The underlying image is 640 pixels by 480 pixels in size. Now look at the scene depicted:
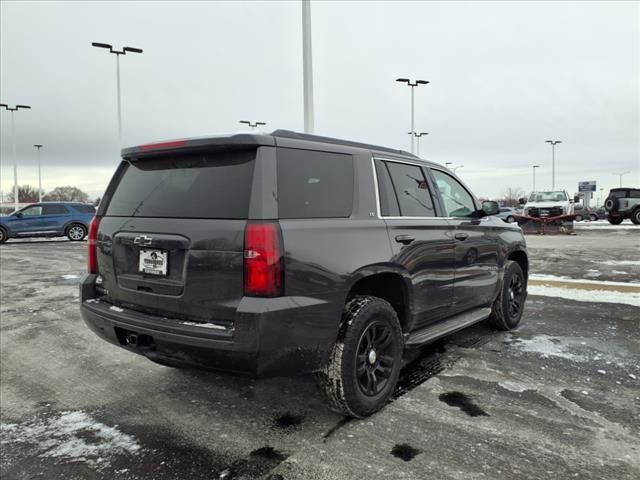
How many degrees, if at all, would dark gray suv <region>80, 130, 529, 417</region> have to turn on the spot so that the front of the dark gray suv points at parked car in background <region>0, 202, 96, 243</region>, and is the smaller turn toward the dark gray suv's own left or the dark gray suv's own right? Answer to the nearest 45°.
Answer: approximately 90° to the dark gray suv's own left

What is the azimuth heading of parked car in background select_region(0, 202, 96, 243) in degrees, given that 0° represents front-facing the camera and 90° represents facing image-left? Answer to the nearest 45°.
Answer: approximately 90°

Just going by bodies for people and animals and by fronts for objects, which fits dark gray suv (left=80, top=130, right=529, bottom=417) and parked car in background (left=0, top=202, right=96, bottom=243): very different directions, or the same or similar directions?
very different directions

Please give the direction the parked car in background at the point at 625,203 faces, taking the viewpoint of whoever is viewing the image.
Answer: facing away from the viewer and to the right of the viewer

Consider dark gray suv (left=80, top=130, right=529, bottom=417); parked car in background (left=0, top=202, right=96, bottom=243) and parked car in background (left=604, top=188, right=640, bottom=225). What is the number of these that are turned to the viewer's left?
1

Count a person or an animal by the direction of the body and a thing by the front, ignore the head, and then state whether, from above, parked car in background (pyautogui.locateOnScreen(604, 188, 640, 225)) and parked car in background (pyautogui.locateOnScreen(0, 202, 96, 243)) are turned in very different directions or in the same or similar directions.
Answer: very different directions

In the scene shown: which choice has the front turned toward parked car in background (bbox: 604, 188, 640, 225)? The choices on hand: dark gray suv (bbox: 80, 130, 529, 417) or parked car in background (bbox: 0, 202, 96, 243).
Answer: the dark gray suv

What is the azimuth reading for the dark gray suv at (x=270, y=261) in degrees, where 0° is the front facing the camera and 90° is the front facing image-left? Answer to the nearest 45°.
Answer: approximately 225°

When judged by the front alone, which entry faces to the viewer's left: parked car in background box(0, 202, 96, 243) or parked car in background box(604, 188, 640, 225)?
parked car in background box(0, 202, 96, 243)

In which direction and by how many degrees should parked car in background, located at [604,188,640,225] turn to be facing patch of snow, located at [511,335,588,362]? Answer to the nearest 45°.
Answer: approximately 135° to its right
